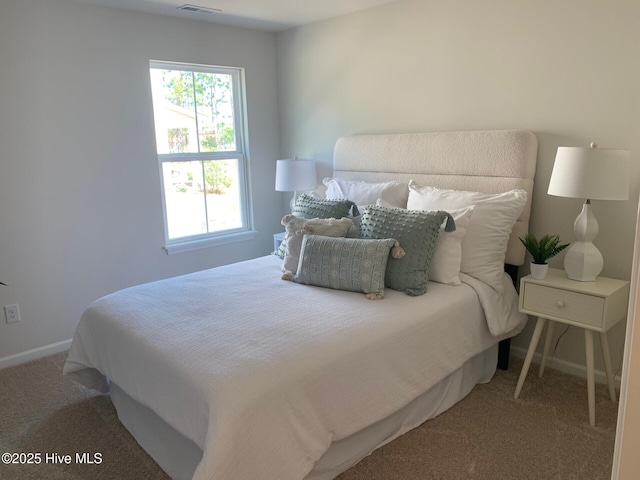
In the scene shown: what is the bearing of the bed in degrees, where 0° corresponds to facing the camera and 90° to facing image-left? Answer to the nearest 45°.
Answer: approximately 45°

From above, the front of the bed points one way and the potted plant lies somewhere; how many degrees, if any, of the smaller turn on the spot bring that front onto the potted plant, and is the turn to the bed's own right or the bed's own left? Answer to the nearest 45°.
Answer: approximately 135° to the bed's own left

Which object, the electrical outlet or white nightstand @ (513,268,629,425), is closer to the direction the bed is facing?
the electrical outlet

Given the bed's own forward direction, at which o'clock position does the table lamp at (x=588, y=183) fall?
The table lamp is roughly at 7 o'clock from the bed.

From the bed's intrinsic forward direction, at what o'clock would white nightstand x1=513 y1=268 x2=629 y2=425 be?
The white nightstand is roughly at 7 o'clock from the bed.

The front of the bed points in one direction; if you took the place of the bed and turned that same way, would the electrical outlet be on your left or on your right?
on your right
